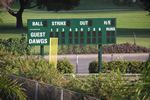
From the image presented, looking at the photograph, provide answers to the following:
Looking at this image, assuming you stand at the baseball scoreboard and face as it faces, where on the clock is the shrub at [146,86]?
The shrub is roughly at 12 o'clock from the baseball scoreboard.

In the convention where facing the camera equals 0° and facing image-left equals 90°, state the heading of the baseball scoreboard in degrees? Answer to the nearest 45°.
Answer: approximately 0°
